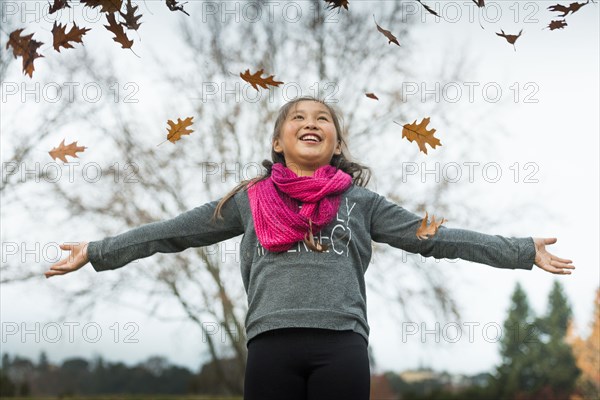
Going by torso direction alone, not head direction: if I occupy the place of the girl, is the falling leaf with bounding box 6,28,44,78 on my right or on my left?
on my right

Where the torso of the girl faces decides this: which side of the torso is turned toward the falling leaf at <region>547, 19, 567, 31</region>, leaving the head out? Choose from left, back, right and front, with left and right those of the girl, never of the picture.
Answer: left

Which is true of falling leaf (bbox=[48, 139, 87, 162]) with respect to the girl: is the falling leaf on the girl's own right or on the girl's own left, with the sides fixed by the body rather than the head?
on the girl's own right

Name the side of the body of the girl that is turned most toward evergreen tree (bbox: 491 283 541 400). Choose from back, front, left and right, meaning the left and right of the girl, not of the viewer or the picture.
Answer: back

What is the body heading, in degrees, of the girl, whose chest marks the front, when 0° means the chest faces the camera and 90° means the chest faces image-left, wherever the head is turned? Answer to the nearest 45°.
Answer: approximately 0°

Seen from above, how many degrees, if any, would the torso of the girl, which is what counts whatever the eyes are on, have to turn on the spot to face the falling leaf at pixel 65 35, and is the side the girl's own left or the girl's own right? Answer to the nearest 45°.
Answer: approximately 90° to the girl's own right
